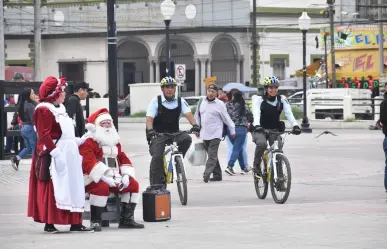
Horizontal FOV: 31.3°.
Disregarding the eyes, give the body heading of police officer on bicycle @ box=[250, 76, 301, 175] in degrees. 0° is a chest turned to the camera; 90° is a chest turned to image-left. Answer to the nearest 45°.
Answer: approximately 0°

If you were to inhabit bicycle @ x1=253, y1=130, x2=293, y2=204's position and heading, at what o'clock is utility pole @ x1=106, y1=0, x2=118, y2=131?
The utility pole is roughly at 4 o'clock from the bicycle.

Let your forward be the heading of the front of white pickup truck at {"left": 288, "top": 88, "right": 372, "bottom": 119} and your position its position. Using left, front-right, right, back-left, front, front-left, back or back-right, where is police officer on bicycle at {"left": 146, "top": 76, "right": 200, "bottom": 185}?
left

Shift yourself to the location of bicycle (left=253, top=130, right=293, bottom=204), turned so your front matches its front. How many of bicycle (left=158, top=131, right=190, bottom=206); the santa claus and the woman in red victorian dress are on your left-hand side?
0

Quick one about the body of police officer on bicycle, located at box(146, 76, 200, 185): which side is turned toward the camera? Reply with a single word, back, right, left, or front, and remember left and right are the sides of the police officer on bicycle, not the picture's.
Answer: front

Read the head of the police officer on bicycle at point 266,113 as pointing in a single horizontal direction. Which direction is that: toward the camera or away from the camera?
toward the camera

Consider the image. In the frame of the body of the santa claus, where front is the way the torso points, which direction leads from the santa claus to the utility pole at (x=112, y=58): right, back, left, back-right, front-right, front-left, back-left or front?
back-left

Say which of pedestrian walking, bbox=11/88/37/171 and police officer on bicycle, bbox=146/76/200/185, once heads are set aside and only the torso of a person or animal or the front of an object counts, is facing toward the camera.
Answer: the police officer on bicycle

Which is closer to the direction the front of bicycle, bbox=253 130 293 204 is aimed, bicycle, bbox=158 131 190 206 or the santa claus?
the santa claus

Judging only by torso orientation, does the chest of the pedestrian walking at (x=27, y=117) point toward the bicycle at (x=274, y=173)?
no
